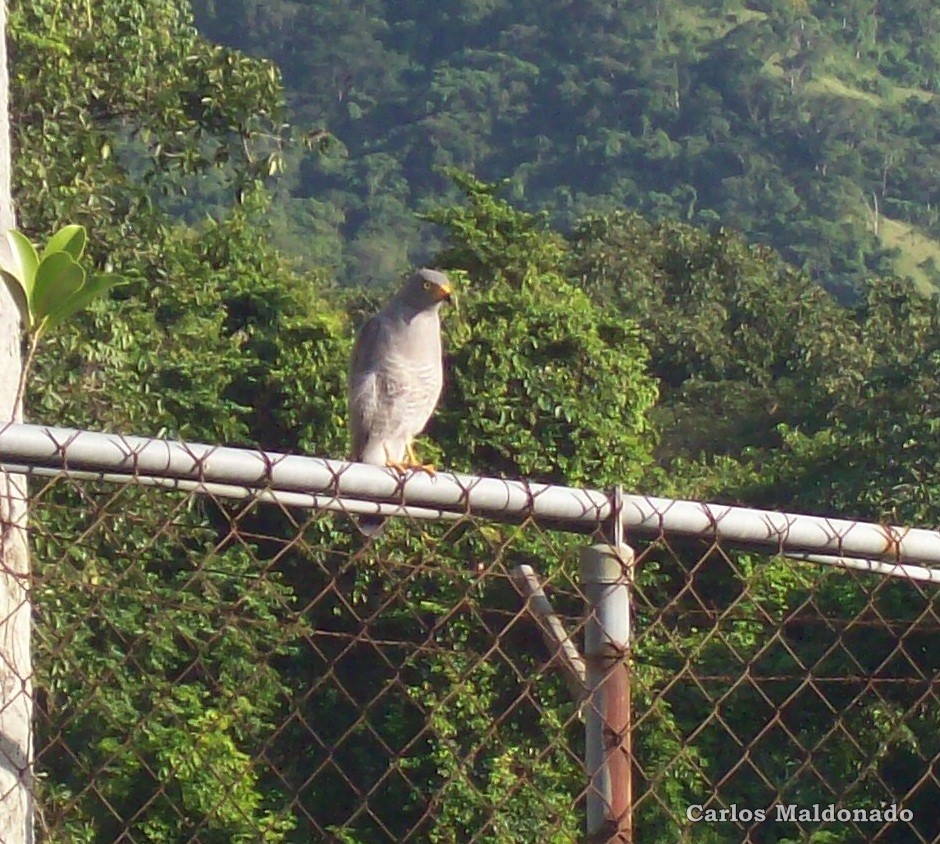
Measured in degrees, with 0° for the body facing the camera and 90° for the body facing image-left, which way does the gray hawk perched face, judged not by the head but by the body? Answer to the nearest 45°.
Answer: approximately 315°
